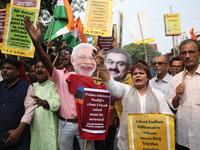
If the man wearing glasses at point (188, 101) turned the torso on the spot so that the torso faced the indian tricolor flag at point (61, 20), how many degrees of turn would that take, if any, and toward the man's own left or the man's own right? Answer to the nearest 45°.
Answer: approximately 90° to the man's own right

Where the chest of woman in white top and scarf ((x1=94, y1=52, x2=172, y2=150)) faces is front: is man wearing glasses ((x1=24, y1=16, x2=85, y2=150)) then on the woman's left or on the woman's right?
on the woman's right

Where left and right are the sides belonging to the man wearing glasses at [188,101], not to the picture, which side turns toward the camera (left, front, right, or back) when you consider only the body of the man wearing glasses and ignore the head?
front

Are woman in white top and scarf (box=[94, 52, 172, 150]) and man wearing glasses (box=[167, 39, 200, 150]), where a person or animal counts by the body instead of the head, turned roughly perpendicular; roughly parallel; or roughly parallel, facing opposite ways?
roughly parallel

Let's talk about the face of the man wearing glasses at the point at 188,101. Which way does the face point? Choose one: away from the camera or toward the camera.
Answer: toward the camera

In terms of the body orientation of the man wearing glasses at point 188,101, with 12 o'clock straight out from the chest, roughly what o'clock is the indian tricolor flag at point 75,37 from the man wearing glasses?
The indian tricolor flag is roughly at 4 o'clock from the man wearing glasses.

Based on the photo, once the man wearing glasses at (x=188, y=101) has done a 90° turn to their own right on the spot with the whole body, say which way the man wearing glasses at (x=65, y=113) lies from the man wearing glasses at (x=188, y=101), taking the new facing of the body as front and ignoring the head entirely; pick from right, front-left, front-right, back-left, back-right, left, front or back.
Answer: front

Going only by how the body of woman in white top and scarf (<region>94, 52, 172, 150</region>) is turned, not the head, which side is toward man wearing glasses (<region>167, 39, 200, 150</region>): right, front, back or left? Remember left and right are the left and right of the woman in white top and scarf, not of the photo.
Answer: left

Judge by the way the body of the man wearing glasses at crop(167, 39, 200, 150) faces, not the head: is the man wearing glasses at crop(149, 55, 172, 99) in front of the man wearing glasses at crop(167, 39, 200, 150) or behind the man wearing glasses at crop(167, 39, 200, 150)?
behind

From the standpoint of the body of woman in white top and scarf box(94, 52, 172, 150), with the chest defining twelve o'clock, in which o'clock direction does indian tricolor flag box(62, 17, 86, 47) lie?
The indian tricolor flag is roughly at 5 o'clock from the woman in white top and scarf.

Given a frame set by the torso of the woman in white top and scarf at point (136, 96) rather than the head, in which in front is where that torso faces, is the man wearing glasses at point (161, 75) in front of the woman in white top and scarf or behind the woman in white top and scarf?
behind

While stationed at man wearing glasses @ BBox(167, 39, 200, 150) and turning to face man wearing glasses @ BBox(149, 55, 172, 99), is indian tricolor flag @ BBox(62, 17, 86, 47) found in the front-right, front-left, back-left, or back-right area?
front-left

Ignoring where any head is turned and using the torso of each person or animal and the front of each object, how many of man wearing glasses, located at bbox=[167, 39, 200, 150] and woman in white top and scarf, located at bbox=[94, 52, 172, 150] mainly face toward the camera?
2

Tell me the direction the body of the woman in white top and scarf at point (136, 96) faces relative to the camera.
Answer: toward the camera

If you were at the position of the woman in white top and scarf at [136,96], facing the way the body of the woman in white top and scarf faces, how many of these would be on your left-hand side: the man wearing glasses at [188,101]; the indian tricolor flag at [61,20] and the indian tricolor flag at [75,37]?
1
